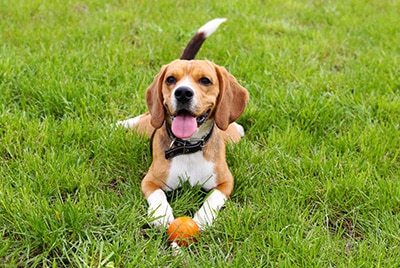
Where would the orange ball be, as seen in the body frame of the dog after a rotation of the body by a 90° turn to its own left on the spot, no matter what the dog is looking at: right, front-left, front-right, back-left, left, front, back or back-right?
right

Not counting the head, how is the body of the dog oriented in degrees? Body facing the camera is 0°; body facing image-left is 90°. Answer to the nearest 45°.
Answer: approximately 0°
